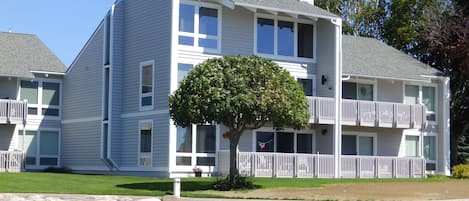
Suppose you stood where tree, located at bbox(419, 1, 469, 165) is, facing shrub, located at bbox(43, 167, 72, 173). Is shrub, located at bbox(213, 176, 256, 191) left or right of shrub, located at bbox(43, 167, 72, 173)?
left
